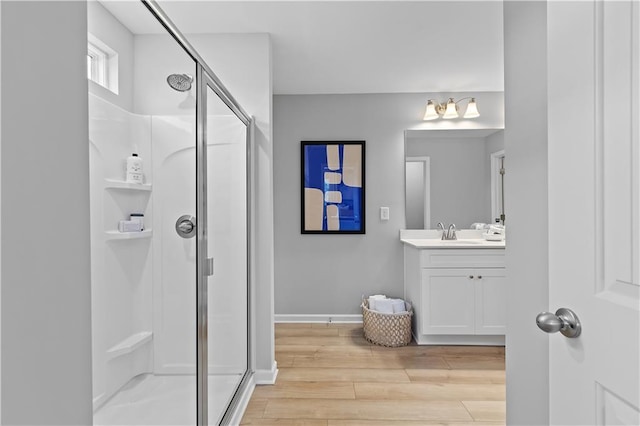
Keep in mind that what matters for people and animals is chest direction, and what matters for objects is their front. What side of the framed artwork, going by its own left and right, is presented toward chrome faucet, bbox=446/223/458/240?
left

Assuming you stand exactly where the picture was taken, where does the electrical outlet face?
facing the viewer

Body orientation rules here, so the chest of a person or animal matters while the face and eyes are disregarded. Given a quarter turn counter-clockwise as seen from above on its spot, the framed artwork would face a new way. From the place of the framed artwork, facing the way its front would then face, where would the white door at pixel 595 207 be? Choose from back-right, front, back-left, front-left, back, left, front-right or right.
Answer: right

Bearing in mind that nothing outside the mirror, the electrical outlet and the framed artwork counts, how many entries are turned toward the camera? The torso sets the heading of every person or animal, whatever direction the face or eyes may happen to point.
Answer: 3

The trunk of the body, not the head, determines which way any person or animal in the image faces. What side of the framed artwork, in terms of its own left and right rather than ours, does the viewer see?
front

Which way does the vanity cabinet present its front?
toward the camera

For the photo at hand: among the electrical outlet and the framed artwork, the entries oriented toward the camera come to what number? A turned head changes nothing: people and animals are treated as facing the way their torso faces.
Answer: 2

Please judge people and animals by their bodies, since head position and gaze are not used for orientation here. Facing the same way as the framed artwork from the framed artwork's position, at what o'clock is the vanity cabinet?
The vanity cabinet is roughly at 10 o'clock from the framed artwork.
